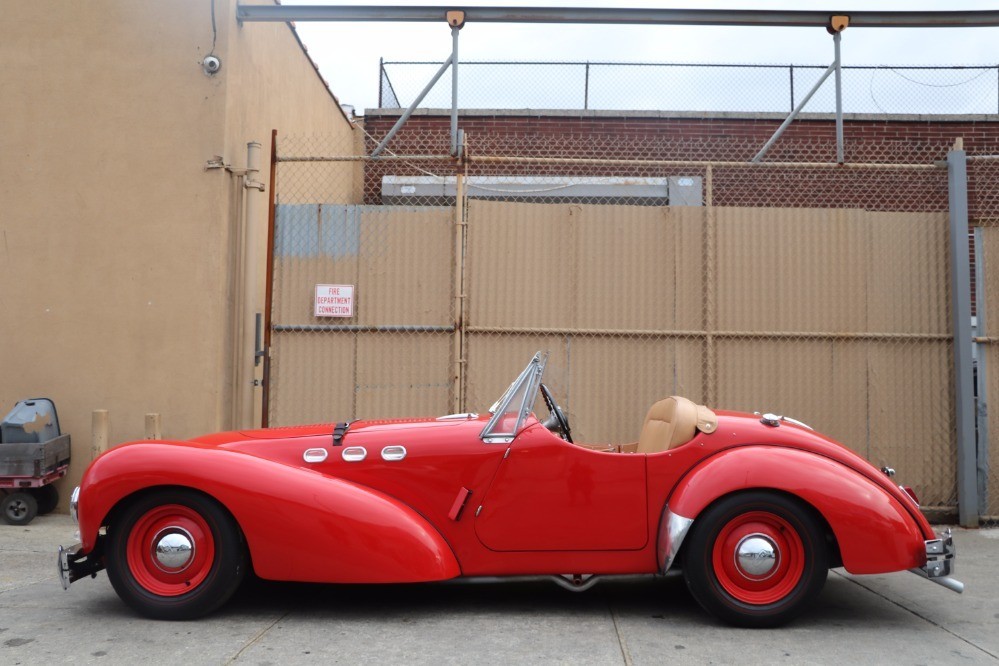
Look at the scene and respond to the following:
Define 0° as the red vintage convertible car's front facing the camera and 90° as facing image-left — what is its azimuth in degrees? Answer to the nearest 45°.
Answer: approximately 90°

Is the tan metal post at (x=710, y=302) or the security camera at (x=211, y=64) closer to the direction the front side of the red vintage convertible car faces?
the security camera

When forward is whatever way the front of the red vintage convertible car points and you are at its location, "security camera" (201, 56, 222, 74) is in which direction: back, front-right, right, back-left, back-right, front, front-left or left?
front-right

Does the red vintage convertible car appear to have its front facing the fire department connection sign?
no

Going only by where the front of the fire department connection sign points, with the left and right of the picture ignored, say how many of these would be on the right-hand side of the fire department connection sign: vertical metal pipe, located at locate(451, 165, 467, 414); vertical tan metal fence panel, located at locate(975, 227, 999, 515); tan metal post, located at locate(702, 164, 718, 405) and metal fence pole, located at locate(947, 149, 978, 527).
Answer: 0

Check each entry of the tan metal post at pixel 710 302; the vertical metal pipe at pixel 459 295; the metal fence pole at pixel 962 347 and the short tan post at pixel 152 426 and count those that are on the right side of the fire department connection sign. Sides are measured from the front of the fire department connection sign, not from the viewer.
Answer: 1

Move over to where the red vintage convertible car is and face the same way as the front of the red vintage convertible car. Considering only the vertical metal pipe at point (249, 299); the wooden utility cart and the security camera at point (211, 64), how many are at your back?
0

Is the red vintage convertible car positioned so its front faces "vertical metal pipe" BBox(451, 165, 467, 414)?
no

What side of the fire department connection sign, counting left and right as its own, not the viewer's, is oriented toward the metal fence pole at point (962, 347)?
left

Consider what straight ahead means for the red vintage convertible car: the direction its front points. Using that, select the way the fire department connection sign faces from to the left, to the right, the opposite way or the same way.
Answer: to the left

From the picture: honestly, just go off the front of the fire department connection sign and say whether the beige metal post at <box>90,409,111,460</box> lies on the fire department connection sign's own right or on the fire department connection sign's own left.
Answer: on the fire department connection sign's own right

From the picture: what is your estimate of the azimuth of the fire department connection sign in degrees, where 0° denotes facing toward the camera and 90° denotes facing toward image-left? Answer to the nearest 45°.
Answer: approximately 0°

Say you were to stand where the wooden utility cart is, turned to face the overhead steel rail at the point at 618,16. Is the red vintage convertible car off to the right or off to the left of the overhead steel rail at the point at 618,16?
right

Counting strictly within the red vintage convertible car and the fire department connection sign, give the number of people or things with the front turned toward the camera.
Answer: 1

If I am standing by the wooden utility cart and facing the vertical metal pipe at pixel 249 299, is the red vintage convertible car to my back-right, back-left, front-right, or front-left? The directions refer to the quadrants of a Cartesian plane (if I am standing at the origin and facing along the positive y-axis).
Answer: front-right

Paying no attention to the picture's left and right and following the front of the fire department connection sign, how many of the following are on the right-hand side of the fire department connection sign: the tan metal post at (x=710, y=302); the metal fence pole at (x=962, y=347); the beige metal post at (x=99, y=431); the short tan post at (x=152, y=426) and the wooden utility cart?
3

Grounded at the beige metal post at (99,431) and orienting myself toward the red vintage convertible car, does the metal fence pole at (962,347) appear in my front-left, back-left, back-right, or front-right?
front-left
